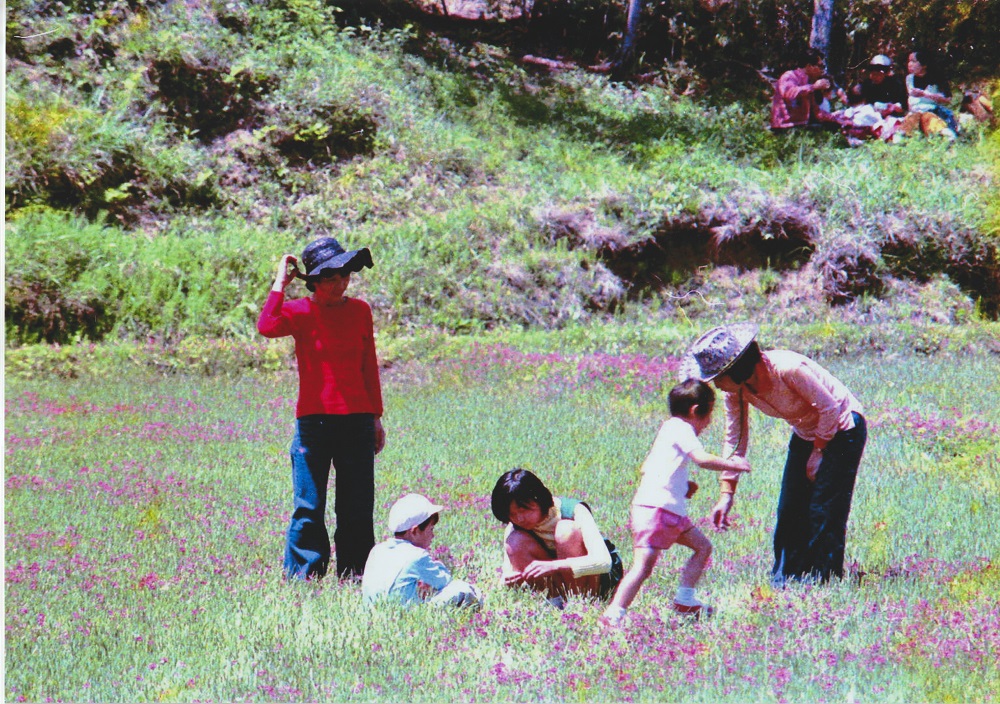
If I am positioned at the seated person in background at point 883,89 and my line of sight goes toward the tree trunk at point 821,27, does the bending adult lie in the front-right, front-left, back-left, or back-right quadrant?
back-left

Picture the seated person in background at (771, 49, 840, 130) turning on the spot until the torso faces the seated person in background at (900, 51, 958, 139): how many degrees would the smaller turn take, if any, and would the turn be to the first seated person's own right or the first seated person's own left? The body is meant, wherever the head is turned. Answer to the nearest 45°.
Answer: approximately 45° to the first seated person's own right

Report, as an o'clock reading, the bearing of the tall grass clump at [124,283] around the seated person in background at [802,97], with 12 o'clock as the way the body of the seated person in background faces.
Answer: The tall grass clump is roughly at 5 o'clock from the seated person in background.

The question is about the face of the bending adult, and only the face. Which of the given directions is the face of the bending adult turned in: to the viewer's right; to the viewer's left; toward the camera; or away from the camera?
to the viewer's left

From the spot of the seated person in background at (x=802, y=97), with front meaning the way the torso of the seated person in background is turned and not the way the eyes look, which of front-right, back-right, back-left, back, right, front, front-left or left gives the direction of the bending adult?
right

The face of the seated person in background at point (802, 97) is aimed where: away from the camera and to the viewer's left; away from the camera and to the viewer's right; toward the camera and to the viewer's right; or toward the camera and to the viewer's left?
toward the camera and to the viewer's right

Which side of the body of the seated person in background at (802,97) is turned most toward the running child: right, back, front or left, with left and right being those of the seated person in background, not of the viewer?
right

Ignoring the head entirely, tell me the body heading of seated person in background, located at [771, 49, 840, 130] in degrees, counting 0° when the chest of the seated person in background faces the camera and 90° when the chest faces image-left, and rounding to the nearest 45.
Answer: approximately 270°

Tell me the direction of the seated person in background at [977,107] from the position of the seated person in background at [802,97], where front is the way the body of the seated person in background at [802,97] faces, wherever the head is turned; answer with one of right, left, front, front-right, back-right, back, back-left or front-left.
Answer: front-right

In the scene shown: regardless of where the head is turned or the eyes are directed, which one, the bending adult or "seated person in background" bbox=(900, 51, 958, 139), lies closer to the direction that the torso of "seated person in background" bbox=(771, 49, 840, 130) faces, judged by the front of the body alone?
the seated person in background

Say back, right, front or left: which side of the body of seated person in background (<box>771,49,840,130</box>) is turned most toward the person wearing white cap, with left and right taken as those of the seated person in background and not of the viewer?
right

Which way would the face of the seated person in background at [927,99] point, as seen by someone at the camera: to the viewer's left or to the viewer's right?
to the viewer's left
